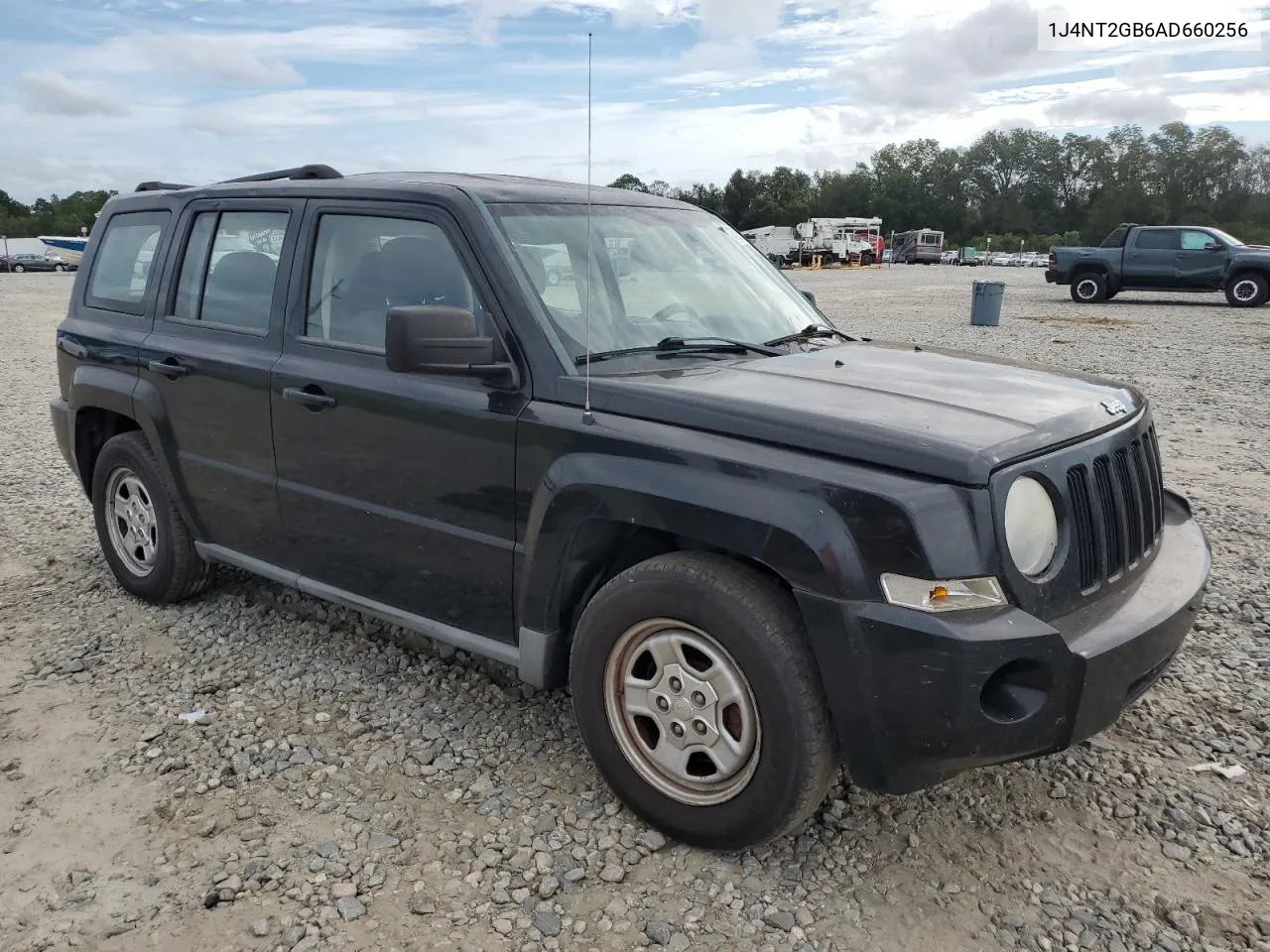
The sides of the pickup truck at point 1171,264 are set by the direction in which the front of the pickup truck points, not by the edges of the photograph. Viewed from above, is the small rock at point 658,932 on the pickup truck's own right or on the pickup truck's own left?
on the pickup truck's own right

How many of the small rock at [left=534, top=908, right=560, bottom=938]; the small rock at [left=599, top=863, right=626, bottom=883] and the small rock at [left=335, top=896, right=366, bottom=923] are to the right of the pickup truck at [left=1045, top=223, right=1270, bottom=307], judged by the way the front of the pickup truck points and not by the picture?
3

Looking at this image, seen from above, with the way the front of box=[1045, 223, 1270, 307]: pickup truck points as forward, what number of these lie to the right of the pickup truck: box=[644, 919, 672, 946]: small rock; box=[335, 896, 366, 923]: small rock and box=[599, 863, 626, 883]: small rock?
3

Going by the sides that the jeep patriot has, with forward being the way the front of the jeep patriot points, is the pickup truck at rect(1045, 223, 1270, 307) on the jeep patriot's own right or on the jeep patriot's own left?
on the jeep patriot's own left

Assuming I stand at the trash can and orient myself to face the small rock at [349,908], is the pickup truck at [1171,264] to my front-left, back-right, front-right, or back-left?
back-left

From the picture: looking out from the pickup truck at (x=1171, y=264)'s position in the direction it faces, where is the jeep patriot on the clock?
The jeep patriot is roughly at 3 o'clock from the pickup truck.

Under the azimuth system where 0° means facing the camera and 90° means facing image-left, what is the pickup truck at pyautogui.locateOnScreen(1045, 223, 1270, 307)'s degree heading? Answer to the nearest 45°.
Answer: approximately 270°

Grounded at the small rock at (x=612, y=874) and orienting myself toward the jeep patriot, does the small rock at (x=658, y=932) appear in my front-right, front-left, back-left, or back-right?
back-right

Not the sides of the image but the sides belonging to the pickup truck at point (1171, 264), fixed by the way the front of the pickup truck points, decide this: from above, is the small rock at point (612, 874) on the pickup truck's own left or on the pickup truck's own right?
on the pickup truck's own right
